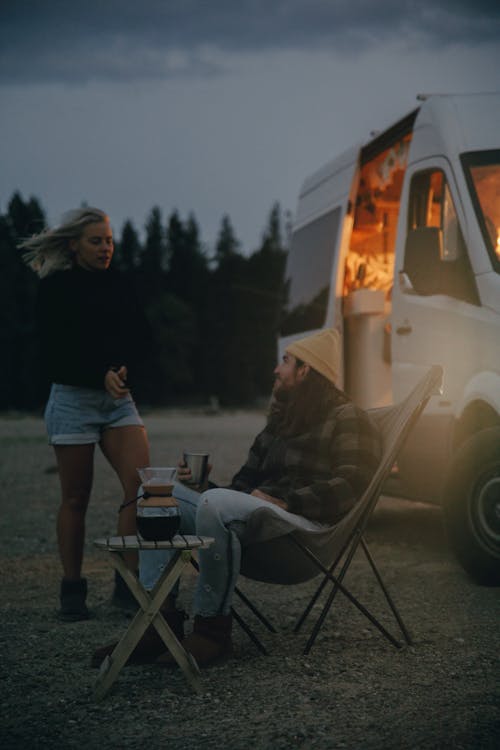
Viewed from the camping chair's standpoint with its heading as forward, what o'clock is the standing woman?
The standing woman is roughly at 1 o'clock from the camping chair.

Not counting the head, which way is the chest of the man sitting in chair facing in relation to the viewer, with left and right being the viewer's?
facing to the left of the viewer

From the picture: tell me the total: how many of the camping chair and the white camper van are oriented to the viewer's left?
1

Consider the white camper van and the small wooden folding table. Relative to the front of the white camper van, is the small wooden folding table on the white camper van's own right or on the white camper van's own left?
on the white camper van's own right

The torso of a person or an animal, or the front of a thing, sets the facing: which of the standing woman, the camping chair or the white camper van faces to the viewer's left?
the camping chair

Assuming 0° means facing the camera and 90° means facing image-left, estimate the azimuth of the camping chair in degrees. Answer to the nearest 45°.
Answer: approximately 90°

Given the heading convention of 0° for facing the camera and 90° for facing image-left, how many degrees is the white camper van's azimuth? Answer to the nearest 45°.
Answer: approximately 315°
